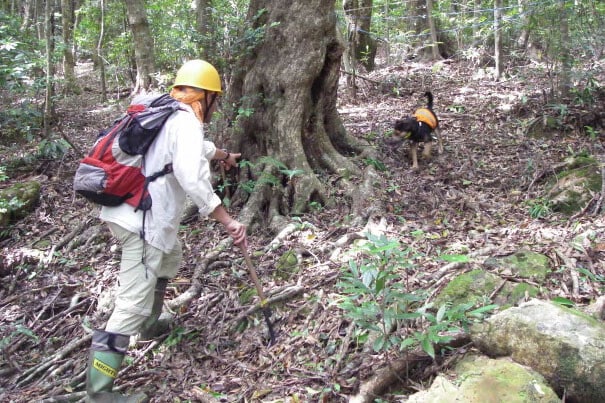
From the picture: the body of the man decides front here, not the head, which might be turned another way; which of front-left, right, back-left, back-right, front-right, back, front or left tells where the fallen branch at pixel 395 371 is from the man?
front-right

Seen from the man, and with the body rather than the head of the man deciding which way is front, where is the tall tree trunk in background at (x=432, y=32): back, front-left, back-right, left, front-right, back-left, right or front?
front-left

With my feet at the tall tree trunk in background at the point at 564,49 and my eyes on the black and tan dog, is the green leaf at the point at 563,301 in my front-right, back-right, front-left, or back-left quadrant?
front-left

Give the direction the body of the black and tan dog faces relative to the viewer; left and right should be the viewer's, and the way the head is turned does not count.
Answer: facing the viewer and to the left of the viewer

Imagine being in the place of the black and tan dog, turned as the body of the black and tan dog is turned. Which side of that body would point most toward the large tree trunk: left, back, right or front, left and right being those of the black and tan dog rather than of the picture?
front

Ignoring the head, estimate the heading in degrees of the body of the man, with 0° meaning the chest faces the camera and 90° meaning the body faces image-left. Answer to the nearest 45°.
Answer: approximately 270°

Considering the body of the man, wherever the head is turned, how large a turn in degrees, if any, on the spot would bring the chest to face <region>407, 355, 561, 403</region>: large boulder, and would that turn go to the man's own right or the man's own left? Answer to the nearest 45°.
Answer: approximately 45° to the man's own right

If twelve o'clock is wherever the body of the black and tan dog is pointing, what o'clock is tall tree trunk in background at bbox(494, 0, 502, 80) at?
The tall tree trunk in background is roughly at 5 o'clock from the black and tan dog.

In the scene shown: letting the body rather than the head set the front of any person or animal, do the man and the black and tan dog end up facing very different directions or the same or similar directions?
very different directions

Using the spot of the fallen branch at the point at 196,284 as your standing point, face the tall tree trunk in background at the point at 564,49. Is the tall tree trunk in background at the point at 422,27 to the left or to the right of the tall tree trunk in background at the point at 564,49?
left

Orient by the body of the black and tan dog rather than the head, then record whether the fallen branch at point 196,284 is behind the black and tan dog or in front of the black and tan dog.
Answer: in front

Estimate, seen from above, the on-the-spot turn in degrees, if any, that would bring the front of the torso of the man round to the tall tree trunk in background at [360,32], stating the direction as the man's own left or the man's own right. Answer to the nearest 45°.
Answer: approximately 45° to the man's own left

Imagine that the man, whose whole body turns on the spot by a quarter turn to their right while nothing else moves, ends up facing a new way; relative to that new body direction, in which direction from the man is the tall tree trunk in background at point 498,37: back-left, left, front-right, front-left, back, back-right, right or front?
back-left
